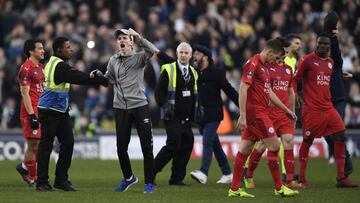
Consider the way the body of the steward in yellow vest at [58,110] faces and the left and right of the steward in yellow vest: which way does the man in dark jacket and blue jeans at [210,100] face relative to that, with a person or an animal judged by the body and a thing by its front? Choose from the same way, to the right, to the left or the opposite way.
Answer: the opposite way

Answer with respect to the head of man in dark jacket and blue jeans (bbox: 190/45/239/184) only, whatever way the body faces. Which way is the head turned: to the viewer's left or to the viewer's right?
to the viewer's left

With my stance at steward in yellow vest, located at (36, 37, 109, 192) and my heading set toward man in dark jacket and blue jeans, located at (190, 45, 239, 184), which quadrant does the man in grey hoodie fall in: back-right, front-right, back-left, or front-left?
front-right

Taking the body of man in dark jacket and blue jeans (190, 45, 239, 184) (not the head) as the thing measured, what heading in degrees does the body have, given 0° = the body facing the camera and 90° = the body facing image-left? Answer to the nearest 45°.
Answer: approximately 90°

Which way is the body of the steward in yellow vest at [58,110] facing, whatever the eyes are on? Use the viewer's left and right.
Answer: facing to the right of the viewer

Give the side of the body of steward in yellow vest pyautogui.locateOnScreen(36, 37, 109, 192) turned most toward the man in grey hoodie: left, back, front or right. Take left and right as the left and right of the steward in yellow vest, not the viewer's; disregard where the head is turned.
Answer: front

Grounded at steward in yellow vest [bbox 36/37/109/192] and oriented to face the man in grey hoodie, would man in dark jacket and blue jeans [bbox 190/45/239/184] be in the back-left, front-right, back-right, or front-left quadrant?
front-left

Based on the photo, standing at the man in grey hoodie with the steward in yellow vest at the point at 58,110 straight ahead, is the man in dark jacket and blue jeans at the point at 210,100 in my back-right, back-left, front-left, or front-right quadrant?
back-right
